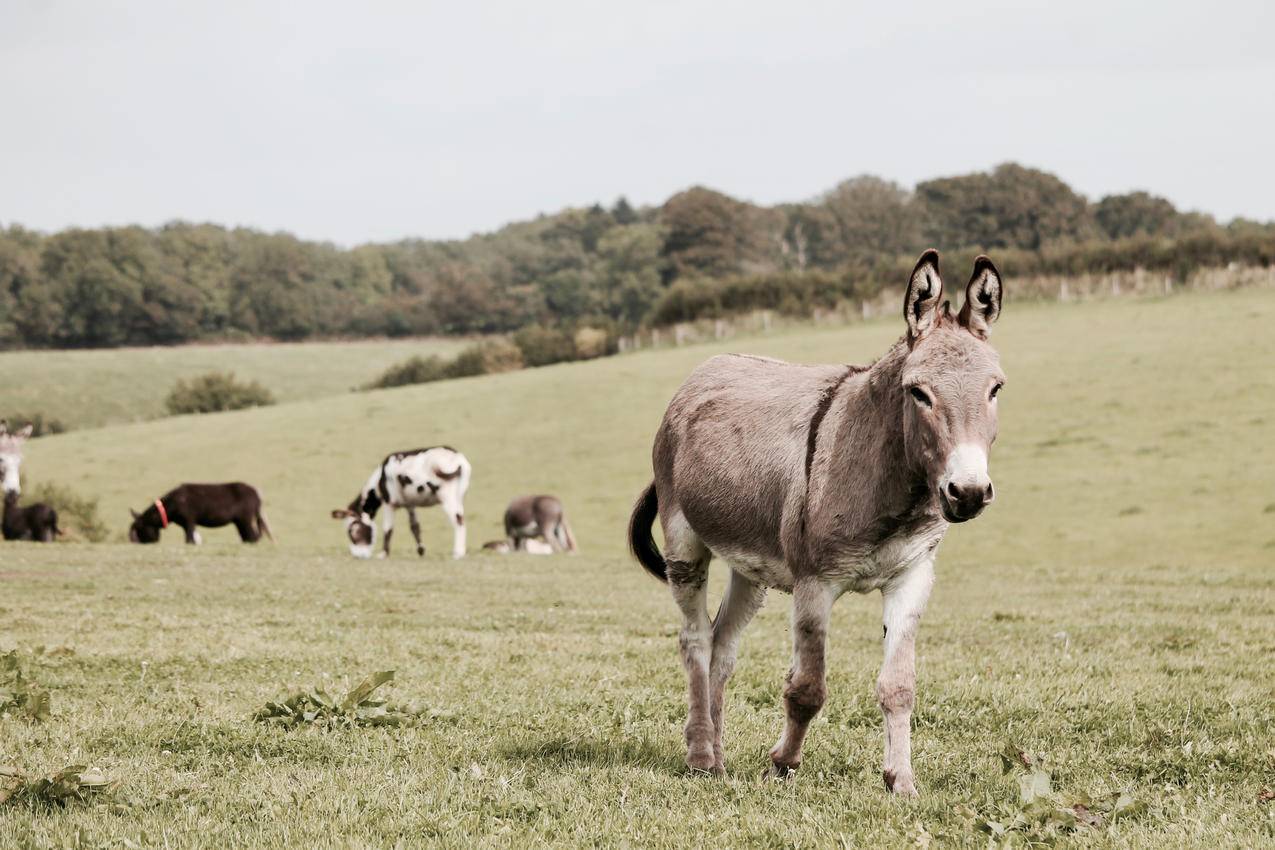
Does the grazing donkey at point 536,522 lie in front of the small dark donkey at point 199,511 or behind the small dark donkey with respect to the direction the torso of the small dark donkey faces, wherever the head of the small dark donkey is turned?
behind

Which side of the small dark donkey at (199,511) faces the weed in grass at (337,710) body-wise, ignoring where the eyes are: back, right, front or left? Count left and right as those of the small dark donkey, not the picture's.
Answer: left

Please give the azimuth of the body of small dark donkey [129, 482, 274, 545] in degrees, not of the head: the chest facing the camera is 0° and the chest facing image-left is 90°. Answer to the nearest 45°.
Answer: approximately 90°

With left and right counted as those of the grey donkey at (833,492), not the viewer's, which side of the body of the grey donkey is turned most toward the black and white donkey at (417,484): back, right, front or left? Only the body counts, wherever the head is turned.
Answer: back

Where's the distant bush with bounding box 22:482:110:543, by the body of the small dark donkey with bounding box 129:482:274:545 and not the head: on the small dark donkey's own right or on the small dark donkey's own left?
on the small dark donkey's own right

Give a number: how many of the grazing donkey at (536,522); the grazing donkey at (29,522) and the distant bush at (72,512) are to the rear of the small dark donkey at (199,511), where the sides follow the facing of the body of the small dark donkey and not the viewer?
1

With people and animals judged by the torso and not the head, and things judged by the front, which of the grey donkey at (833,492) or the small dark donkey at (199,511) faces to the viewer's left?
the small dark donkey

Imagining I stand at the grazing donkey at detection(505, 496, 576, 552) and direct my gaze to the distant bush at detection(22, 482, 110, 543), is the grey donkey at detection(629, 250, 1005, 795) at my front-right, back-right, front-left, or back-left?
back-left

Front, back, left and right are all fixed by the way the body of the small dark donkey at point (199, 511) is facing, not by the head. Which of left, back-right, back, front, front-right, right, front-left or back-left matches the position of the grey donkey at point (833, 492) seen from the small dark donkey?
left

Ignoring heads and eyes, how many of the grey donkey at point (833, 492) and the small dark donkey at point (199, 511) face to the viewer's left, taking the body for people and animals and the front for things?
1

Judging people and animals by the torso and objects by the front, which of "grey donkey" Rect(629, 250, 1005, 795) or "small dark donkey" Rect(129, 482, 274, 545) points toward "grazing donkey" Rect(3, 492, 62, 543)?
the small dark donkey

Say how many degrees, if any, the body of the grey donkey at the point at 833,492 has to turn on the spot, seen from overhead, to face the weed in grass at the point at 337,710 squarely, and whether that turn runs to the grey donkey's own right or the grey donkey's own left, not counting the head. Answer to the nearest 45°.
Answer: approximately 135° to the grey donkey's own right

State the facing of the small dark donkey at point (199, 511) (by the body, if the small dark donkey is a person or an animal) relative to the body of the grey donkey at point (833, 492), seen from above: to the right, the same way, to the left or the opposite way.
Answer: to the right
